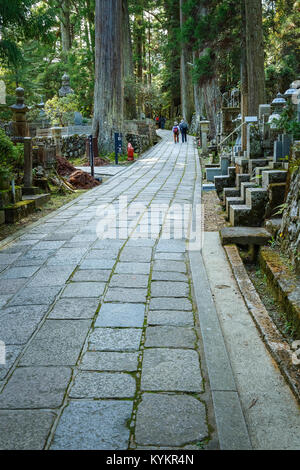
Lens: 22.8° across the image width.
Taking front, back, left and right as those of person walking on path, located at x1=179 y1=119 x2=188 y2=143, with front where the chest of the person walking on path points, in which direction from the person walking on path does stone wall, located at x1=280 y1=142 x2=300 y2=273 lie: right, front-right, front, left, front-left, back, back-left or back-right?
back

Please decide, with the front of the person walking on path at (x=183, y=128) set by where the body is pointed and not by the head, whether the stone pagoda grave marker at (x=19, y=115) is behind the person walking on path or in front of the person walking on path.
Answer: behind

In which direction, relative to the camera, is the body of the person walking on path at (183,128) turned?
away from the camera

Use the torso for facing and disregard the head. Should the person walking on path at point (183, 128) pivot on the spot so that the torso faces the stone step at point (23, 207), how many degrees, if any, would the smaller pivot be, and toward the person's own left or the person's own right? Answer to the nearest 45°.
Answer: approximately 180°

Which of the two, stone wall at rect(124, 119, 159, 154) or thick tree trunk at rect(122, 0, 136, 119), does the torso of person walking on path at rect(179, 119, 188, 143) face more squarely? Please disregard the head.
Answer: the thick tree trunk

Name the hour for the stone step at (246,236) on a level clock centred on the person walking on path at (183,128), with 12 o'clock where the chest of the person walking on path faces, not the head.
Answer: The stone step is roughly at 6 o'clock from the person walking on path.

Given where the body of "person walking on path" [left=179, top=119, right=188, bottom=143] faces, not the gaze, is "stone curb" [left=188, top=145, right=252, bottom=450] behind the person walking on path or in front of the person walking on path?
behind

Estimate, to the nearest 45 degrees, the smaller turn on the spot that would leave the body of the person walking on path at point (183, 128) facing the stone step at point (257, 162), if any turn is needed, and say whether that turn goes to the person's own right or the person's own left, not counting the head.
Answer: approximately 180°

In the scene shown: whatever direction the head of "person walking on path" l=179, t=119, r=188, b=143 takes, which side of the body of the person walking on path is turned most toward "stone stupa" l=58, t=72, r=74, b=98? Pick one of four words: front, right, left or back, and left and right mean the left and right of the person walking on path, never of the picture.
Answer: left

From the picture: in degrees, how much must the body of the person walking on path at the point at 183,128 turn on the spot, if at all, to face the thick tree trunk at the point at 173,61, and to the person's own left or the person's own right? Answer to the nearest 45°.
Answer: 0° — they already face it

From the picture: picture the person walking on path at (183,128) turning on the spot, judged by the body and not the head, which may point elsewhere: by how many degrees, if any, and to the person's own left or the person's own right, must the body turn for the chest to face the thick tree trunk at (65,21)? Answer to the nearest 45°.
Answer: approximately 45° to the person's own left
